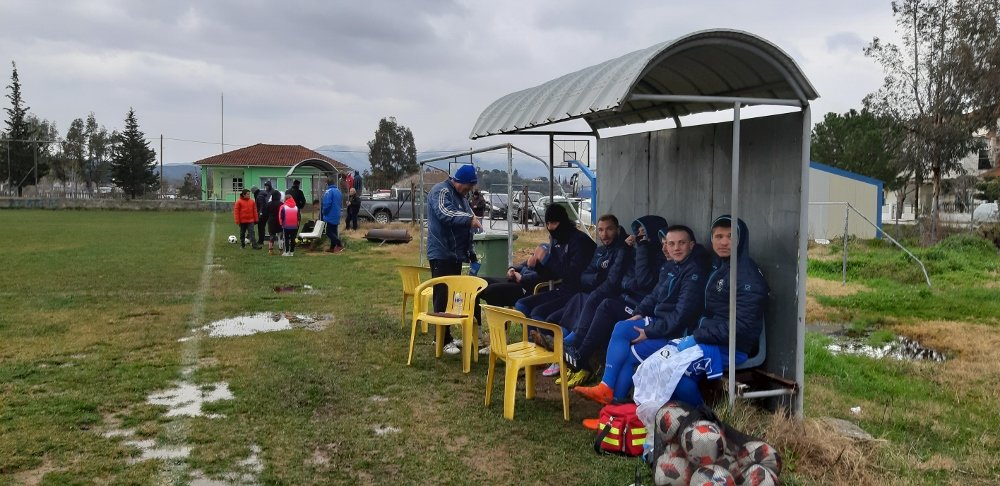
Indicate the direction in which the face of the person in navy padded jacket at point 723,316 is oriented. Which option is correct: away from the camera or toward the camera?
toward the camera

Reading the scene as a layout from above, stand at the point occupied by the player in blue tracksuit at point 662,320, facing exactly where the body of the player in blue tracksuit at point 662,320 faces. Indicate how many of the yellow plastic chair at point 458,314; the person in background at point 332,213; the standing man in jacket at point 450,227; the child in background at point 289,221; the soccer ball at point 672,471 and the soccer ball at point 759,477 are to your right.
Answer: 4

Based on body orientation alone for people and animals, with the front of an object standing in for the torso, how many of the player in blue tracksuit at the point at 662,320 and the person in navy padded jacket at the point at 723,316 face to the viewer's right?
0

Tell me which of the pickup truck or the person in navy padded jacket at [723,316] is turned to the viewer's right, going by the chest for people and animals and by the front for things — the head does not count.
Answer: the pickup truck

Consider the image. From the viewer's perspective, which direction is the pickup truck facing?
to the viewer's right

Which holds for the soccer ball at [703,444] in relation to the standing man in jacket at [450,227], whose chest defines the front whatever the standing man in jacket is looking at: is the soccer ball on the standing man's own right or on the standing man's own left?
on the standing man's own right

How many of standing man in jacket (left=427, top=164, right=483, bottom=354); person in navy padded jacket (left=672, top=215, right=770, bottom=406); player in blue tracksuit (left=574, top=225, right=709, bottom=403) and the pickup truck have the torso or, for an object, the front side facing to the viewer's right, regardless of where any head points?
2

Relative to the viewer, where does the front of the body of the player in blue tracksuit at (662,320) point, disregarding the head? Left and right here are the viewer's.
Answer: facing the viewer and to the left of the viewer

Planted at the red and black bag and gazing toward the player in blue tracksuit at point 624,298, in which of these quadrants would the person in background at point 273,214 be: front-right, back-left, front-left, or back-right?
front-left

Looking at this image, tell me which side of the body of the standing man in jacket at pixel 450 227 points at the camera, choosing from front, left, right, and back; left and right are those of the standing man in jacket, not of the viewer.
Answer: right

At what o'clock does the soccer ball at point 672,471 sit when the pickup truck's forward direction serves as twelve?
The soccer ball is roughly at 3 o'clock from the pickup truck.

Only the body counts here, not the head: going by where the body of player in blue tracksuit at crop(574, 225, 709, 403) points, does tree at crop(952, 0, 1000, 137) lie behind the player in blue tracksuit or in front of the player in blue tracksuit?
behind

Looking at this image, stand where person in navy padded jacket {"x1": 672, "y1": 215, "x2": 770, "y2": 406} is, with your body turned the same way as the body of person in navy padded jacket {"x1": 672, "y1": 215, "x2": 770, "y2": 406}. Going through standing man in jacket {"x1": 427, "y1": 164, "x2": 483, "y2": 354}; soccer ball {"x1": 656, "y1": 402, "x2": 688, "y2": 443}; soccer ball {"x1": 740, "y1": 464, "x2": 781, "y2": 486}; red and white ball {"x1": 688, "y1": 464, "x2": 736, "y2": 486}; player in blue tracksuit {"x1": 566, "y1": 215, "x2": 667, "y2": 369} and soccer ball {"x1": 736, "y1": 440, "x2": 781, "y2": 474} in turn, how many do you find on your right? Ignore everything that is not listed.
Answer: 2

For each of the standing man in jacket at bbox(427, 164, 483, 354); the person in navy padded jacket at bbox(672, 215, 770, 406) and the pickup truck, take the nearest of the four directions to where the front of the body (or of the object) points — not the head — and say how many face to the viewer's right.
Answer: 2

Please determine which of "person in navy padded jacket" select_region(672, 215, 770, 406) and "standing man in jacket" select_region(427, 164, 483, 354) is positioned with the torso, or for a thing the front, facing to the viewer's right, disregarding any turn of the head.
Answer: the standing man in jacket
